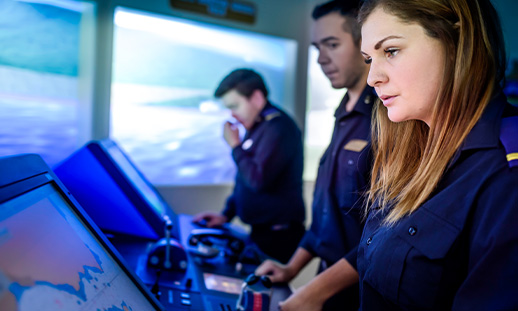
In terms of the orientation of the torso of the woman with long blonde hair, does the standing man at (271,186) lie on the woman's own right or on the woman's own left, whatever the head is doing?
on the woman's own right

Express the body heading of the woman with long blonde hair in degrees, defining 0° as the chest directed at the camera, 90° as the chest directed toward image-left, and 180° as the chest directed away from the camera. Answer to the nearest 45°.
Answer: approximately 45°

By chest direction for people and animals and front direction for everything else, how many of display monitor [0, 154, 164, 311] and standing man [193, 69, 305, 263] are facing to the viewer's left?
1

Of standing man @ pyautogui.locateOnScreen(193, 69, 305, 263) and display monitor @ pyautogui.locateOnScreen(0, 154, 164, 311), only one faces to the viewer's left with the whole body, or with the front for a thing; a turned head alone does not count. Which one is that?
the standing man

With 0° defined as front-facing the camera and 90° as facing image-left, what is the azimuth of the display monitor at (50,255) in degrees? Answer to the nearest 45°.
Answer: approximately 315°

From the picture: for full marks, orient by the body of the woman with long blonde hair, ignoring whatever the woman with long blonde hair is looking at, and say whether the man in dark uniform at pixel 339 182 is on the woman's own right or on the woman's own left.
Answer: on the woman's own right

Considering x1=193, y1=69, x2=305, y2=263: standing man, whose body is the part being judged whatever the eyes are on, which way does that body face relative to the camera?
to the viewer's left

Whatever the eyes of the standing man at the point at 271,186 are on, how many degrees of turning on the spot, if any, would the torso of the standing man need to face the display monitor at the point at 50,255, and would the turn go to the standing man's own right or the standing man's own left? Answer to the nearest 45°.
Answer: approximately 90° to the standing man's own left
